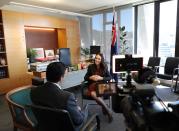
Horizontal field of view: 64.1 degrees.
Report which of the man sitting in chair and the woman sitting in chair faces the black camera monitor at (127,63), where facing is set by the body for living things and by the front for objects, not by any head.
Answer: the man sitting in chair

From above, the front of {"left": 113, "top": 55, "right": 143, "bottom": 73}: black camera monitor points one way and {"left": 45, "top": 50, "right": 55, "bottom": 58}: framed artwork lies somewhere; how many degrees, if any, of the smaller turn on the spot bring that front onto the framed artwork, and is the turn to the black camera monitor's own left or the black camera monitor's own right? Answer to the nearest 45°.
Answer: approximately 135° to the black camera monitor's own right

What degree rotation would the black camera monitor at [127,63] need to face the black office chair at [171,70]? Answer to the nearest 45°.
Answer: approximately 135° to its left

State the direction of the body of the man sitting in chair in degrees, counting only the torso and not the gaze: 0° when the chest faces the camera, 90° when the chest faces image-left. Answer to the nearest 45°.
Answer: approximately 225°

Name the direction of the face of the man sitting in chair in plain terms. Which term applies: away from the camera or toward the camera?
away from the camera

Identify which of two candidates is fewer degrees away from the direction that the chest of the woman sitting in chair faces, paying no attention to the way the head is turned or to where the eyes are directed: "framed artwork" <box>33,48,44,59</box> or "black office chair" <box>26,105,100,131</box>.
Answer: the black office chair

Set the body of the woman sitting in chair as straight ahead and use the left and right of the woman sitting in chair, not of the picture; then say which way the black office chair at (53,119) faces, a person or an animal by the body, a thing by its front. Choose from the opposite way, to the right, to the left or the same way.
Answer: the opposite way

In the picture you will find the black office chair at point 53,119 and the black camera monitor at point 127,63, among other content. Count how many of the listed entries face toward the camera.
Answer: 1

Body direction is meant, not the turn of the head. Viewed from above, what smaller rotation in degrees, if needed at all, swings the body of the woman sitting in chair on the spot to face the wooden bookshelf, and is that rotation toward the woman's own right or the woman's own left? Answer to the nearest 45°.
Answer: approximately 90° to the woman's own right

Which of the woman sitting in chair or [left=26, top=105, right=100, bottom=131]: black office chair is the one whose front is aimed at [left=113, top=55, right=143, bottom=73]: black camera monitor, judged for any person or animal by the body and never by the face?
the black office chair

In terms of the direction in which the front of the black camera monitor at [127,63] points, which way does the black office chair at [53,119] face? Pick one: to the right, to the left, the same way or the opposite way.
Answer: the opposite way

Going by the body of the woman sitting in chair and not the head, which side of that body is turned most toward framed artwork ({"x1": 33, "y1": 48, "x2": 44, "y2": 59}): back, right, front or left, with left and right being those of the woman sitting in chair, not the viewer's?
right

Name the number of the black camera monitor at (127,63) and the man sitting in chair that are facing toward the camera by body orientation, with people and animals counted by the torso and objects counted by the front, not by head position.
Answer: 1
